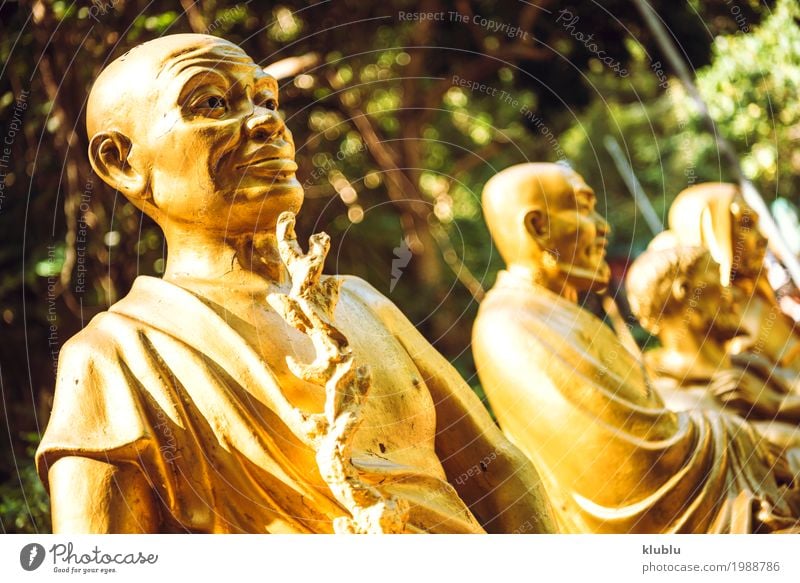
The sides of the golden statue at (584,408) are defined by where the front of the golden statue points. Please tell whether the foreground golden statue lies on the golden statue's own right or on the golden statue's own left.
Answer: on the golden statue's own right

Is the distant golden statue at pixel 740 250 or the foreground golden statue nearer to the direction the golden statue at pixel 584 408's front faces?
the distant golden statue

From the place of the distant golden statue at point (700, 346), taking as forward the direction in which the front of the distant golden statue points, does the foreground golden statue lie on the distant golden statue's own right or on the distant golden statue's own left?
on the distant golden statue's own right

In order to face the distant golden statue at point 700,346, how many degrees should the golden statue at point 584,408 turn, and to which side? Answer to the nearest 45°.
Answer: approximately 45° to its left

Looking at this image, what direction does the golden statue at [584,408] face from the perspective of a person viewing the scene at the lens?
facing to the right of the viewer

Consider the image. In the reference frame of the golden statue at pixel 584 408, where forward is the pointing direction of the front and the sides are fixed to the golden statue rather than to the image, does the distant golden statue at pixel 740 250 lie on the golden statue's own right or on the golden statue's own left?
on the golden statue's own left

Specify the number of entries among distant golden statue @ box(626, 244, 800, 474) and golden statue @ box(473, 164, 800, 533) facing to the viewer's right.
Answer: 2

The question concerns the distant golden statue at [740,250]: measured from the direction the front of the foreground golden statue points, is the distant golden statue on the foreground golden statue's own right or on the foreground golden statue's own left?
on the foreground golden statue's own left

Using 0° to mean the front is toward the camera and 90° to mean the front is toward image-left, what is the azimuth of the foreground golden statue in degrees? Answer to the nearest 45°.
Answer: approximately 315°

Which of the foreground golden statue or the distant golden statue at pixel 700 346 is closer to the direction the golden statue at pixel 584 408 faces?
the distant golden statue

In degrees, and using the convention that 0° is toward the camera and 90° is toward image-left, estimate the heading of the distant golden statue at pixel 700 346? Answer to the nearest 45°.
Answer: approximately 270°
